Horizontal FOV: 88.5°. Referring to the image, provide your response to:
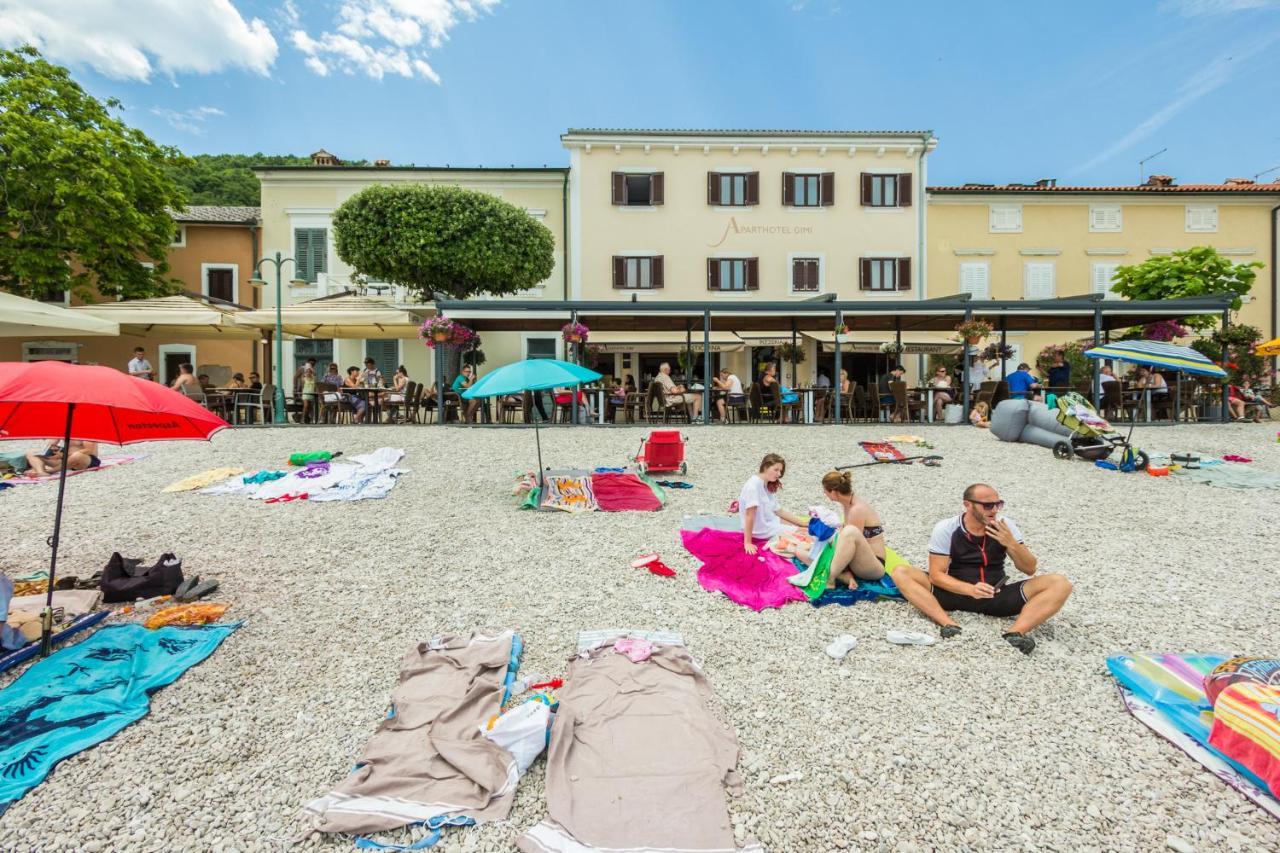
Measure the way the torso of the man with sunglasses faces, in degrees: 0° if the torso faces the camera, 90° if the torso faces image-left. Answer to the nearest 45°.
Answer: approximately 0°

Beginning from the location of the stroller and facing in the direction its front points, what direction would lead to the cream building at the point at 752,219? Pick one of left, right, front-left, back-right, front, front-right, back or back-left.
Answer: back

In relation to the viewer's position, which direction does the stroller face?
facing the viewer and to the right of the viewer

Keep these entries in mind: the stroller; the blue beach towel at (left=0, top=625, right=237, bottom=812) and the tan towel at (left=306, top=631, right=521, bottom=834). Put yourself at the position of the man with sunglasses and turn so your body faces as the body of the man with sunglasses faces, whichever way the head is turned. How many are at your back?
1

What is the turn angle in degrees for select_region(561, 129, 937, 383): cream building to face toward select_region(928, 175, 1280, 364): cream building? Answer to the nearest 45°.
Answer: approximately 90° to its left

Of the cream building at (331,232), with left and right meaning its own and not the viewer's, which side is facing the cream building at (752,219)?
left

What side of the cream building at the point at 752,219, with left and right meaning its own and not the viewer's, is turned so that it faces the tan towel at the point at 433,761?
front

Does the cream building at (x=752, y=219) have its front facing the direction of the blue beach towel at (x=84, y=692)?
yes

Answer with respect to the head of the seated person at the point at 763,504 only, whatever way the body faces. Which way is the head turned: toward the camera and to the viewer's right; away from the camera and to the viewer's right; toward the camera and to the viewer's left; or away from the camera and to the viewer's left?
toward the camera and to the viewer's right

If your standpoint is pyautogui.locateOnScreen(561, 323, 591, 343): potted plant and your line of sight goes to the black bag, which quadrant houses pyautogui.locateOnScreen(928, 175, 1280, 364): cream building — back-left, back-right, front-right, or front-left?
back-left

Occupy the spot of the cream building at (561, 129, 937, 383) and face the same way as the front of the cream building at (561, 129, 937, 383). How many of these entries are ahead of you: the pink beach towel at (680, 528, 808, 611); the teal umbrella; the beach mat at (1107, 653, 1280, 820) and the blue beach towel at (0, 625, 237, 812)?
4

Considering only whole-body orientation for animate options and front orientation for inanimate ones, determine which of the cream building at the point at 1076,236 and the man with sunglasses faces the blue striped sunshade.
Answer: the cream building

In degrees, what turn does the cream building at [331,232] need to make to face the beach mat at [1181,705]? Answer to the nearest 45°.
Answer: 0° — it already faces it
